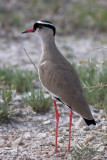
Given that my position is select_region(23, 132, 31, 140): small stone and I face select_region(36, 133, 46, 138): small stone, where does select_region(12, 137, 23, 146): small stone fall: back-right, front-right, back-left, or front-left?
back-right

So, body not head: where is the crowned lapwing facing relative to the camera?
to the viewer's left
